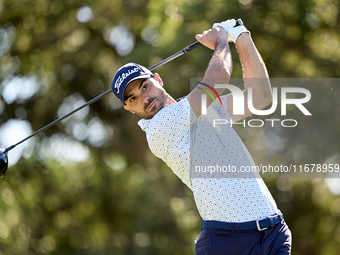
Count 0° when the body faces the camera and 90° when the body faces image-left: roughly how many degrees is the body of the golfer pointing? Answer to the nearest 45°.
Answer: approximately 315°
